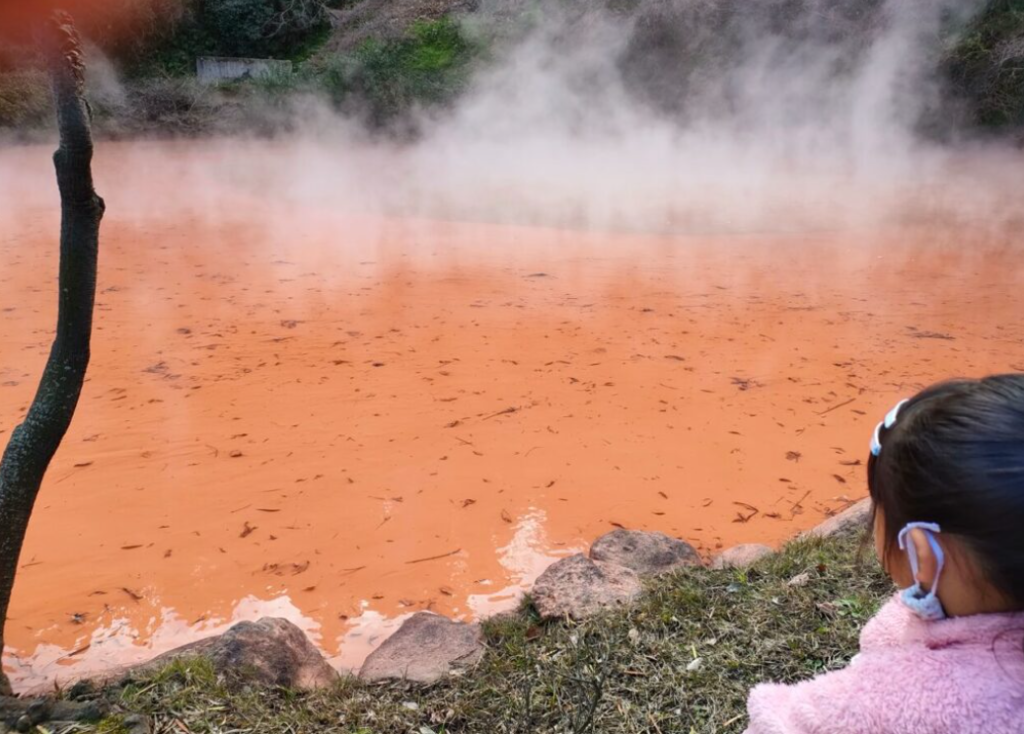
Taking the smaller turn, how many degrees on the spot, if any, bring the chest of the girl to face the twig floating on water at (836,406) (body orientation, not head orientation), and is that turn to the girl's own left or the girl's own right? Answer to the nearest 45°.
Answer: approximately 45° to the girl's own right

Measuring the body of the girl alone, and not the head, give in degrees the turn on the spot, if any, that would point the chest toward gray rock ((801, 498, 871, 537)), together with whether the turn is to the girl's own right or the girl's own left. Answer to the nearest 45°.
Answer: approximately 45° to the girl's own right

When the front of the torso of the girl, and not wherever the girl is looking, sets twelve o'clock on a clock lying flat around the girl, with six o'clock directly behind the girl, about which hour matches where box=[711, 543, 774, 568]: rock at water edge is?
The rock at water edge is roughly at 1 o'clock from the girl.

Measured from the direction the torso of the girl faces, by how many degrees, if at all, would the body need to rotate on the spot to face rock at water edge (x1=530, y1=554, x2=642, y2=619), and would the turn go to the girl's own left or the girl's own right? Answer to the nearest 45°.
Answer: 0° — they already face it

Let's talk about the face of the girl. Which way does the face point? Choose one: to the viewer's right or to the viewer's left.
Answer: to the viewer's left

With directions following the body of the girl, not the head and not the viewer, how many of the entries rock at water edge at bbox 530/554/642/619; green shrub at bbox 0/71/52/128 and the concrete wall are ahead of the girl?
3

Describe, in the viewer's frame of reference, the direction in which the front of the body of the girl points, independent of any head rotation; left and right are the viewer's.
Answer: facing away from the viewer and to the left of the viewer

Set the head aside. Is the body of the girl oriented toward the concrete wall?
yes

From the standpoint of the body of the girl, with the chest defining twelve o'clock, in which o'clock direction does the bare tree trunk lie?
The bare tree trunk is roughly at 11 o'clock from the girl.

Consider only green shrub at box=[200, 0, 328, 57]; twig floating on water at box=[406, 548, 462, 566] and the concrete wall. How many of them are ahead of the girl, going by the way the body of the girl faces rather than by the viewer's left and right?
3

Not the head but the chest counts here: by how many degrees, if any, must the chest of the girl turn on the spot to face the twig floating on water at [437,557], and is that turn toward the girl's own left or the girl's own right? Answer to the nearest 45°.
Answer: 0° — they already face it
